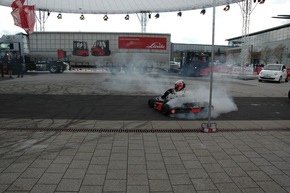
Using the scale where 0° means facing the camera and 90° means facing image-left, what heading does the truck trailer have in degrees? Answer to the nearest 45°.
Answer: approximately 90°

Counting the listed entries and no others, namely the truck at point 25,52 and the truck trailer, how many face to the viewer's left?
2

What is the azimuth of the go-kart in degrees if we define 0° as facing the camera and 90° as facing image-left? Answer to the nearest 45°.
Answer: approximately 45°

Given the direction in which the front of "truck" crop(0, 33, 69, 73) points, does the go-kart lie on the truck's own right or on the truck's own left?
on the truck's own left

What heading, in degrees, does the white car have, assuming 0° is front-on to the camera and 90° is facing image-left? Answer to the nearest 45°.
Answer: approximately 45°

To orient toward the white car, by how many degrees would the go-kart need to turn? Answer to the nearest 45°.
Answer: approximately 180°

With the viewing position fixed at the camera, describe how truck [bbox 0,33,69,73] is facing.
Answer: facing to the left of the viewer

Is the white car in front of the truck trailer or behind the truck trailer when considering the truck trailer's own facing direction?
behind

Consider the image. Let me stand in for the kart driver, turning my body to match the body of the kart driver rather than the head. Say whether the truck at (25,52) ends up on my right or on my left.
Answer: on my right

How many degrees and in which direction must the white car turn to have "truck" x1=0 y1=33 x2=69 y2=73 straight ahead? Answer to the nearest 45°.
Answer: approximately 45° to its right
